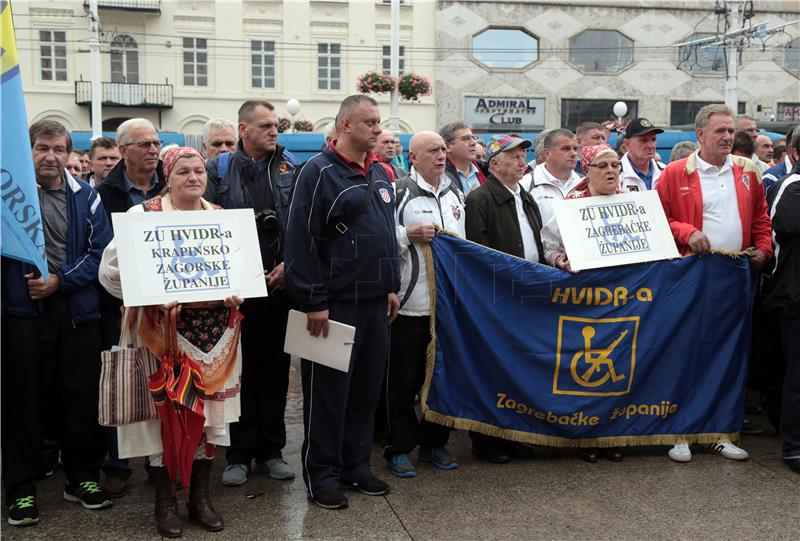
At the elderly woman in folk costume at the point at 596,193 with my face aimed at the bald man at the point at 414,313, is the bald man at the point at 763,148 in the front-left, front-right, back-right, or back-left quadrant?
back-right

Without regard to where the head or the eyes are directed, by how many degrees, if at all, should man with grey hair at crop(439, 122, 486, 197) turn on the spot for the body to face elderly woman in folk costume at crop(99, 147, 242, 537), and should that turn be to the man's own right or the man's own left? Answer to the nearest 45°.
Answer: approximately 90° to the man's own right

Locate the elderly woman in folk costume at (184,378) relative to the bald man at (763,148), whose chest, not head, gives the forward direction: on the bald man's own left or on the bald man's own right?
on the bald man's own right

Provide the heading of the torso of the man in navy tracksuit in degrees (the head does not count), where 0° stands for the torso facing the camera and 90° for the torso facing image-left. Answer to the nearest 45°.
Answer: approximately 315°

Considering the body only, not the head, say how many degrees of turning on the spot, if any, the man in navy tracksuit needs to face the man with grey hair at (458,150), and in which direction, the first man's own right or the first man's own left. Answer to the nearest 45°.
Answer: approximately 90° to the first man's own left

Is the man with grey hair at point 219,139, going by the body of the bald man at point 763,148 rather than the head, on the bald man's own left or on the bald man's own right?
on the bald man's own right
